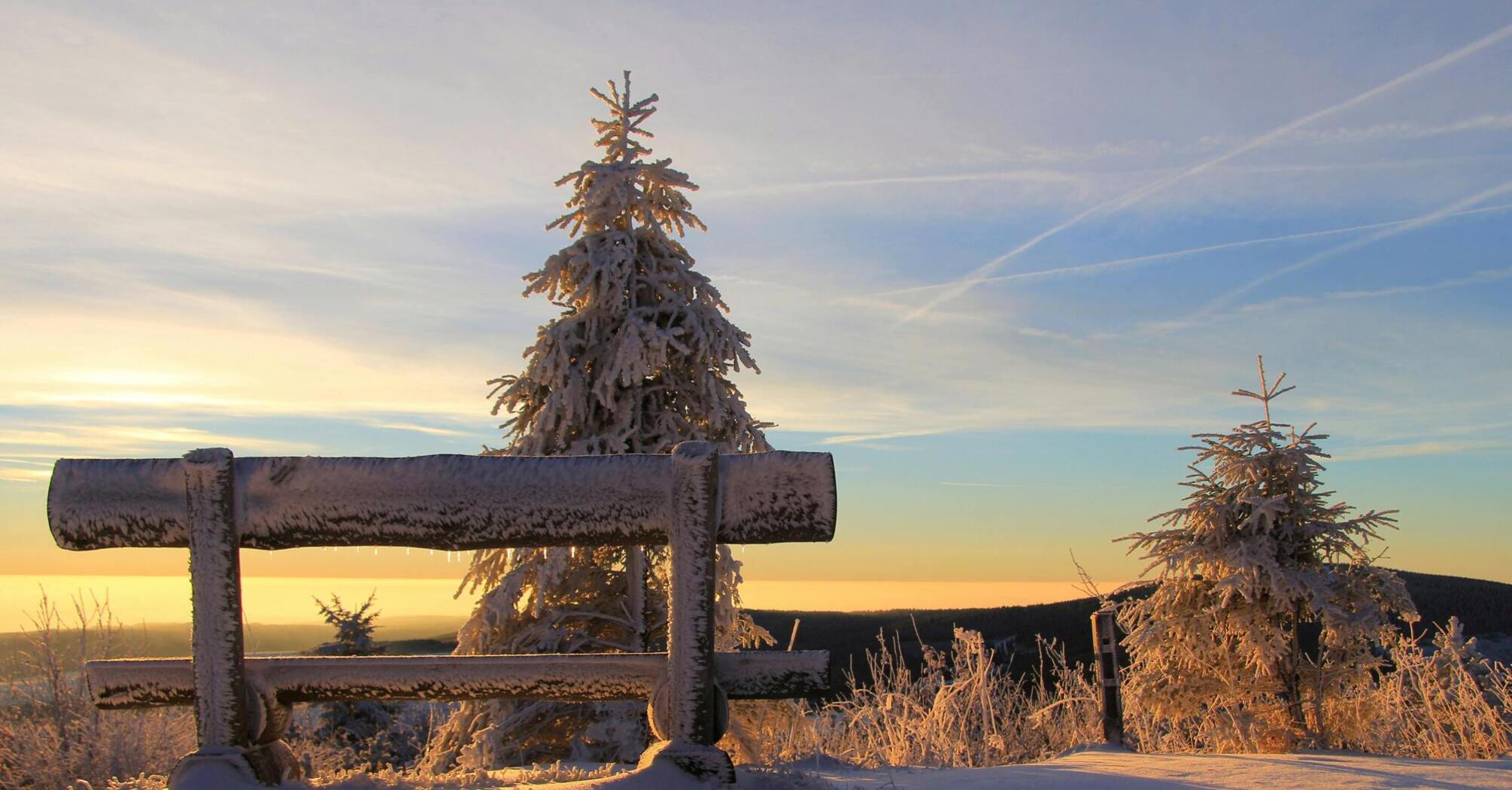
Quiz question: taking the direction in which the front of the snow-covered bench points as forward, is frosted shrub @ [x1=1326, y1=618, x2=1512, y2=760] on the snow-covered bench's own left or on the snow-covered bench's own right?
on the snow-covered bench's own right

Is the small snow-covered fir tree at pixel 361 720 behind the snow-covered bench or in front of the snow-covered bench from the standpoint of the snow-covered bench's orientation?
in front

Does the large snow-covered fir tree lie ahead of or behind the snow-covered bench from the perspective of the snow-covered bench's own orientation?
ahead

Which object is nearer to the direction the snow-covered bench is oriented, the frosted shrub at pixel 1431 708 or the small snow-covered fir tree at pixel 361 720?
the small snow-covered fir tree

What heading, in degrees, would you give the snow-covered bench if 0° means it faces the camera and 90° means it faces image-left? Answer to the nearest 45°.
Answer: approximately 180°
